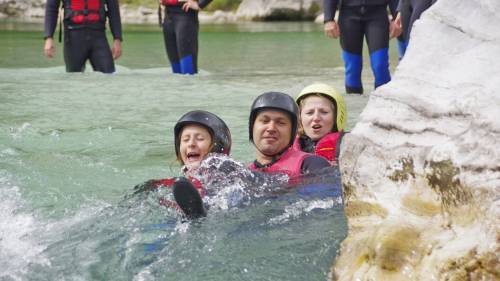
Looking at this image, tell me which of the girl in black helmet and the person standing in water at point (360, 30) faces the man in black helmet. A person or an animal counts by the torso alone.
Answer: the person standing in water

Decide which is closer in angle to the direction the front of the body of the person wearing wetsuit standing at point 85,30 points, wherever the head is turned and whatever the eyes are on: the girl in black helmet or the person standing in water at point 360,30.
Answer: the girl in black helmet

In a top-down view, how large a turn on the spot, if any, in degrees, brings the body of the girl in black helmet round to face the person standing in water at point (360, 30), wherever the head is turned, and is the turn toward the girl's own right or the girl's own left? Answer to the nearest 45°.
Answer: approximately 180°

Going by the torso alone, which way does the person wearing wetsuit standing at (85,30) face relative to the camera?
toward the camera

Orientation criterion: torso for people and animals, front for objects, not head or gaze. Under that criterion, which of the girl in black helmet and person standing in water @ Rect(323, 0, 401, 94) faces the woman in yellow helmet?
the person standing in water

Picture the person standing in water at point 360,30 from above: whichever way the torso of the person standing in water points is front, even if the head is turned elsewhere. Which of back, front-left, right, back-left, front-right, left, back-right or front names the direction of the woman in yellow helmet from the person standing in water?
front

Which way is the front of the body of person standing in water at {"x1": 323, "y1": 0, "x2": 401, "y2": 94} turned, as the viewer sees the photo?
toward the camera

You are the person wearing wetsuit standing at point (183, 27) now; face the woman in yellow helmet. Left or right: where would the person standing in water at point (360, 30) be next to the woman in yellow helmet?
left

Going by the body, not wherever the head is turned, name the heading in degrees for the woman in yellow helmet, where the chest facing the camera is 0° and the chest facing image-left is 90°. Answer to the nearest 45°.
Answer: approximately 45°

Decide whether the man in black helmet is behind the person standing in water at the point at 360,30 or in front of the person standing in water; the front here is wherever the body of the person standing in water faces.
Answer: in front

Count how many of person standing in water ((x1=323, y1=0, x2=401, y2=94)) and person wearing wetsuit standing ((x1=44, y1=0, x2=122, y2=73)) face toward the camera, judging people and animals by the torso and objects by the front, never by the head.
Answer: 2

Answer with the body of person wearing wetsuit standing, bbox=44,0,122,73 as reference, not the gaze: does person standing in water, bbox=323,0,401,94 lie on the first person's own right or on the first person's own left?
on the first person's own left

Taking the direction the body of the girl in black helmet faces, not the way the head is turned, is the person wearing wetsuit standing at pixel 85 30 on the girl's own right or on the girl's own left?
on the girl's own right
